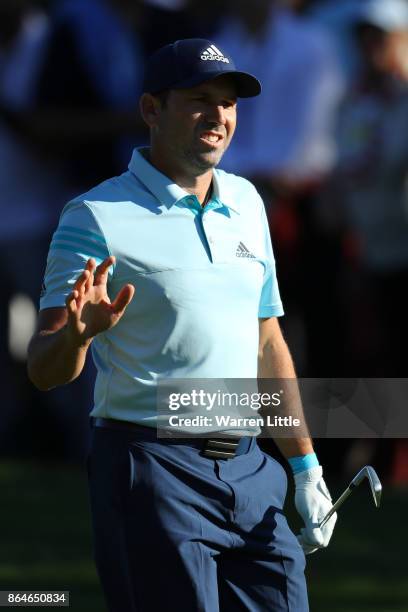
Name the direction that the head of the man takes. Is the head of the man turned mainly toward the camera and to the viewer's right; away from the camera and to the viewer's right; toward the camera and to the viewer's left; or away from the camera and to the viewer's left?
toward the camera and to the viewer's right

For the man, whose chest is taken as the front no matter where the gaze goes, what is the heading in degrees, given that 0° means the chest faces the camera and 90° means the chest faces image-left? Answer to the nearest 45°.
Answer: approximately 315°
